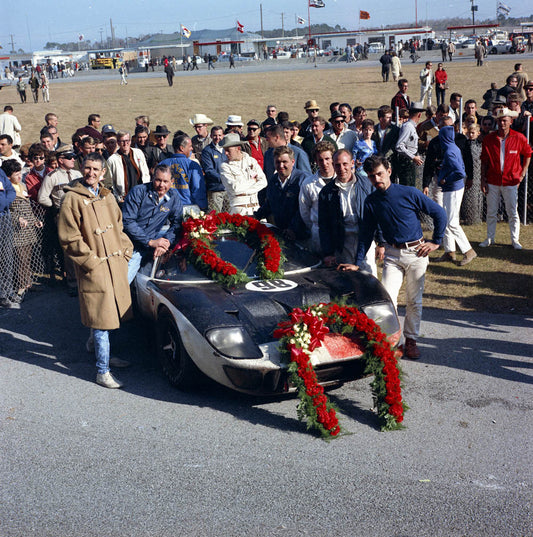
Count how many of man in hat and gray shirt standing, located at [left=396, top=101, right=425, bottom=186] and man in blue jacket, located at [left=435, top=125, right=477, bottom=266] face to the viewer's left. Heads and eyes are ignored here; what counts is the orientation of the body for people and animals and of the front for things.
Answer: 1

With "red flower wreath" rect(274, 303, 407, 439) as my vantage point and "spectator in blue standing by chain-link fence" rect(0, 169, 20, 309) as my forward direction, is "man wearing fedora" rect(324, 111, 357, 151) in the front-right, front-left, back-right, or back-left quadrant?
front-right

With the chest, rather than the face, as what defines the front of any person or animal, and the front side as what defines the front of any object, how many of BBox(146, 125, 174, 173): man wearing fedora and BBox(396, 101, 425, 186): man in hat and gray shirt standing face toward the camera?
1

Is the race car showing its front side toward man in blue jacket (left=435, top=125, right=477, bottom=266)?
no

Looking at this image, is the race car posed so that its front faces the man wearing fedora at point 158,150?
no

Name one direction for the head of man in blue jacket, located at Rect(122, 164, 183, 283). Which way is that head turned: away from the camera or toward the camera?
toward the camera

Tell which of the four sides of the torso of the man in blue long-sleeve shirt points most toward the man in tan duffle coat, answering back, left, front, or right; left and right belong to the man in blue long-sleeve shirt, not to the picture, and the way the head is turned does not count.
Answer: right

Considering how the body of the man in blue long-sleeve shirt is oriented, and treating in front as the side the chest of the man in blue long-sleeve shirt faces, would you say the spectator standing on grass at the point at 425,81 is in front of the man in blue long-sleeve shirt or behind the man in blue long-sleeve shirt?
behind

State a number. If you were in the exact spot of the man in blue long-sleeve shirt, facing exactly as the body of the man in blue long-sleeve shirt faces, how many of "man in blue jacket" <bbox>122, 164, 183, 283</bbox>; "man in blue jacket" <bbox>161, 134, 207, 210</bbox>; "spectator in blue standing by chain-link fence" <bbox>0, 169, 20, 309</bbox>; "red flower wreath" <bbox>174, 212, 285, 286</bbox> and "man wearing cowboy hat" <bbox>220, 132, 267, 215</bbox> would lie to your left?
0

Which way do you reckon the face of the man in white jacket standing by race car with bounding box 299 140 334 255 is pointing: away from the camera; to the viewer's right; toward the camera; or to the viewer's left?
toward the camera

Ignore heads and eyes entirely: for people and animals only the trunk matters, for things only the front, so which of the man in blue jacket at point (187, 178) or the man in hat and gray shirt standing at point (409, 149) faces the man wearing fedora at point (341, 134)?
the man in blue jacket

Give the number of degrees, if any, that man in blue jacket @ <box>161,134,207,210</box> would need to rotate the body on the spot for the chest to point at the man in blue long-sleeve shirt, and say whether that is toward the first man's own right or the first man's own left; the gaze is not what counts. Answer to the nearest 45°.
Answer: approximately 90° to the first man's own right

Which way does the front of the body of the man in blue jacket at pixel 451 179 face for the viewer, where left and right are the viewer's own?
facing to the left of the viewer

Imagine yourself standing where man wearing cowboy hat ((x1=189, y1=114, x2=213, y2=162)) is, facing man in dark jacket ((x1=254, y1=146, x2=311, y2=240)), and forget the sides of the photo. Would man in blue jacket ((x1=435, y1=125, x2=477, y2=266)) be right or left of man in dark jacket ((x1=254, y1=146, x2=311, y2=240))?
left

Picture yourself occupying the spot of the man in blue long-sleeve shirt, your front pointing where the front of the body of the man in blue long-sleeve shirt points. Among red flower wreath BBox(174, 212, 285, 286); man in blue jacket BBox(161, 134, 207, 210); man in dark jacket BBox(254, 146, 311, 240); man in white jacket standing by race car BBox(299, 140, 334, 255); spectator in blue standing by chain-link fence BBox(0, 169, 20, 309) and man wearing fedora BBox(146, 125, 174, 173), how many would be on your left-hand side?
0

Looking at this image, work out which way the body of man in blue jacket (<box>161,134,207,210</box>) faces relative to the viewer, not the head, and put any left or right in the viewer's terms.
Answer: facing away from the viewer and to the right of the viewer

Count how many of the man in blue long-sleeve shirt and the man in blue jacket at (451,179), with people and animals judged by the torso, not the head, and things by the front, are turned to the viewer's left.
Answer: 1

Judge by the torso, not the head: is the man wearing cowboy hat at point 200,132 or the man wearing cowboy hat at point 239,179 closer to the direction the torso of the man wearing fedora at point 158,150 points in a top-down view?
the man wearing cowboy hat at point 239,179

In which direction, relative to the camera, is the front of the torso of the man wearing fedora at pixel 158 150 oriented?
toward the camera
